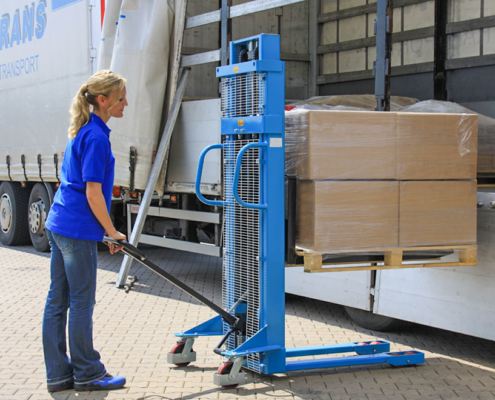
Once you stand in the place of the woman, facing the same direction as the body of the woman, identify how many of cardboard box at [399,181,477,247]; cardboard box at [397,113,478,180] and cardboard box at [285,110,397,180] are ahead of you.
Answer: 3

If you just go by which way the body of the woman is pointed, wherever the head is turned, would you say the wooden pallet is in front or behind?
in front

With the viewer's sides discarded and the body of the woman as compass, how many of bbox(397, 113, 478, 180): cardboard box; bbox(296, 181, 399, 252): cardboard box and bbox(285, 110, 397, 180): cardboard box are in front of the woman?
3

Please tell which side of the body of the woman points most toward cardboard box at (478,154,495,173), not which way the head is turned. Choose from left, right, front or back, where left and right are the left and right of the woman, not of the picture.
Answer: front

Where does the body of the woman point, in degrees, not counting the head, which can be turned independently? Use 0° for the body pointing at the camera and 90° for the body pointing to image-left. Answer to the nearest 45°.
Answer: approximately 270°

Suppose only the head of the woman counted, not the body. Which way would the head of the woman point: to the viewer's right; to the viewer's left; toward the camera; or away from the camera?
to the viewer's right

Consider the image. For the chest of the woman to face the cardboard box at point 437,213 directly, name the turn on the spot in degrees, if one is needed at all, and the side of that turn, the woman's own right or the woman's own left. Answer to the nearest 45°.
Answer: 0° — they already face it

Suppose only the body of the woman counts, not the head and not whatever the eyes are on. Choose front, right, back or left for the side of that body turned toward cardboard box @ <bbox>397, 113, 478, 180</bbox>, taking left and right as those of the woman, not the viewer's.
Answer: front

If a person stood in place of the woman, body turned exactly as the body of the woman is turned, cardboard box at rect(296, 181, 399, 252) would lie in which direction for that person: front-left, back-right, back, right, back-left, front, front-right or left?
front

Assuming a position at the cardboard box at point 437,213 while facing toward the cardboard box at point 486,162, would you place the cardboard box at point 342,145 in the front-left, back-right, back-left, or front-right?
back-left
